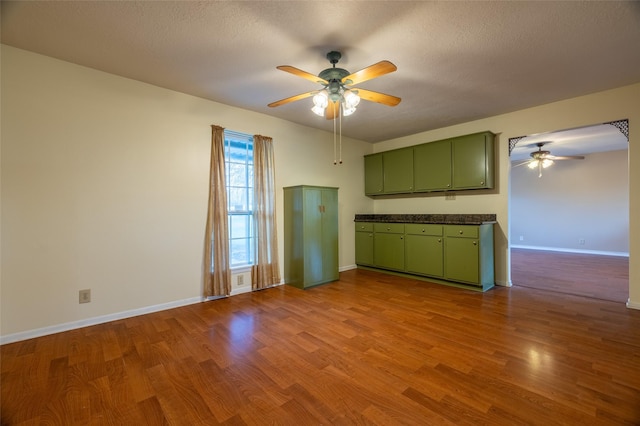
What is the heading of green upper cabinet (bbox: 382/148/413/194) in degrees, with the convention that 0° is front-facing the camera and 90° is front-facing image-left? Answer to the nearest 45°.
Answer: approximately 45°

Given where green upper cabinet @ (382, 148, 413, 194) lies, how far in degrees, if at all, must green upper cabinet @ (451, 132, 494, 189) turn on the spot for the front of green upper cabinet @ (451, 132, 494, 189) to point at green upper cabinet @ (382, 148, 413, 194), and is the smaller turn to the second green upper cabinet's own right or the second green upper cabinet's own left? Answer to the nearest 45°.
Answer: approximately 45° to the second green upper cabinet's own right

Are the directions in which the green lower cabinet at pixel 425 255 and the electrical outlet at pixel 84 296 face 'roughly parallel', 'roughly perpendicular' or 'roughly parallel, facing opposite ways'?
roughly perpendicular

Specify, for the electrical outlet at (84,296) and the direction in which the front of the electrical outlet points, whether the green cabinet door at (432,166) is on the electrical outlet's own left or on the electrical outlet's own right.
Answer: on the electrical outlet's own left

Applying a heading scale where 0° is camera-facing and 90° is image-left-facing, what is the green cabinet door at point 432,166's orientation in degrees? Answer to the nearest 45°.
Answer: approximately 45°

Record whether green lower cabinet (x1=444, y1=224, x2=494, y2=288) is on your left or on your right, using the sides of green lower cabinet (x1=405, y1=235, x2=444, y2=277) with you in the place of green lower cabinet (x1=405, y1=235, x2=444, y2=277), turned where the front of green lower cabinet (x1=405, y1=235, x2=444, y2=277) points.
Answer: on your left

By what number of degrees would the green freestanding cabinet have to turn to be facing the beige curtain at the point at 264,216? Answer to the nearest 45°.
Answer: approximately 135° to its right

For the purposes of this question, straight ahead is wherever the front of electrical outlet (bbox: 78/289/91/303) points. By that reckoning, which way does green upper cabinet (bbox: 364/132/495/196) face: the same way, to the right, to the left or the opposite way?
to the right

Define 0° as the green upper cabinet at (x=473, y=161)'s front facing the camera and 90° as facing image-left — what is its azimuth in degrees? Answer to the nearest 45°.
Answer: approximately 45°

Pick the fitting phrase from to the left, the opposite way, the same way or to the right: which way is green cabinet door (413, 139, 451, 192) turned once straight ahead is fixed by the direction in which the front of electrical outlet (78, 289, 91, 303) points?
to the right
